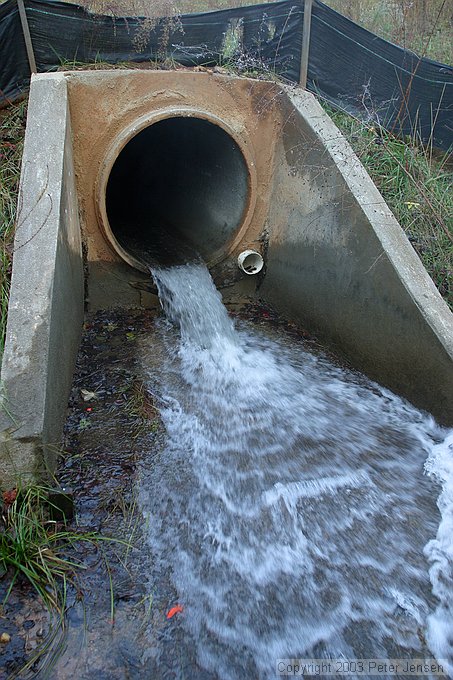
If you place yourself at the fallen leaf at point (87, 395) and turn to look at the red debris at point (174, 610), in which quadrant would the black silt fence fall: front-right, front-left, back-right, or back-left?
back-left

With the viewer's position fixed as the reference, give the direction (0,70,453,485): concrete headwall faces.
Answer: facing the viewer

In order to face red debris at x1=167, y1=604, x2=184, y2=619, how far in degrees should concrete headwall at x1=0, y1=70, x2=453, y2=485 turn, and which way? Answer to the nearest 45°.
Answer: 0° — it already faces it

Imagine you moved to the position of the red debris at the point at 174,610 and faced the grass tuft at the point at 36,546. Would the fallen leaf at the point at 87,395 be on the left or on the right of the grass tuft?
right

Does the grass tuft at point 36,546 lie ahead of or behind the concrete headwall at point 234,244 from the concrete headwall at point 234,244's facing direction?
ahead
